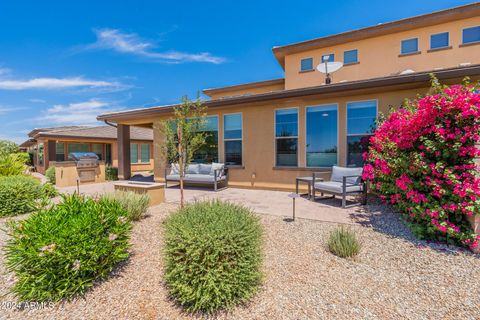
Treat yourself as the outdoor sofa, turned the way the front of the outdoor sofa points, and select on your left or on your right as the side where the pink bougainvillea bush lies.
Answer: on your left

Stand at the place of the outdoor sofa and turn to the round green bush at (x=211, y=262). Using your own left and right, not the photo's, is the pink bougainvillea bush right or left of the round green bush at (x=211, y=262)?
left

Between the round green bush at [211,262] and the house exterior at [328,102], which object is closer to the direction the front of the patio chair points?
the round green bush

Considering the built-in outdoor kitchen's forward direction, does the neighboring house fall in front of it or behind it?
behind

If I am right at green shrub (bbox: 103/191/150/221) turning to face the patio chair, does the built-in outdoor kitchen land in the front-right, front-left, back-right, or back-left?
back-left

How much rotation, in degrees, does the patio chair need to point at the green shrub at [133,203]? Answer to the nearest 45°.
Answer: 0° — it already faces it

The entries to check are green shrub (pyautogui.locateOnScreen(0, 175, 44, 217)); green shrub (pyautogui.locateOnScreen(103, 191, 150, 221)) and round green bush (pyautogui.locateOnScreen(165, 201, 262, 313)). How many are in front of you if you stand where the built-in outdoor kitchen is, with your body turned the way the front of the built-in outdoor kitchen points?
3

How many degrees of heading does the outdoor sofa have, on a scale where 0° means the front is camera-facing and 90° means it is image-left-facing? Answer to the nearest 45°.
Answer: approximately 45°

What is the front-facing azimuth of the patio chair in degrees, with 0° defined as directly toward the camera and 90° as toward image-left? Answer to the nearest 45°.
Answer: approximately 45°
